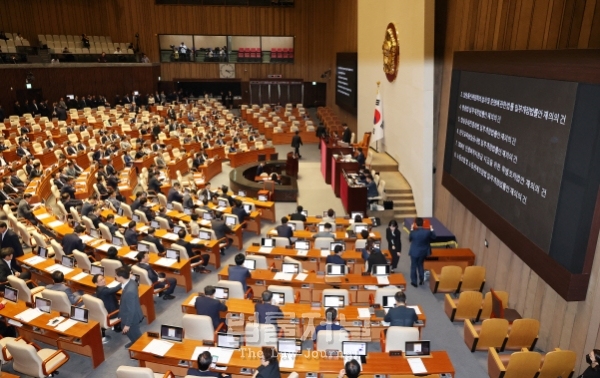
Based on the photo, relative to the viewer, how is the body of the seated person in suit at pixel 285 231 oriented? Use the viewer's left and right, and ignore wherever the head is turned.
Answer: facing away from the viewer

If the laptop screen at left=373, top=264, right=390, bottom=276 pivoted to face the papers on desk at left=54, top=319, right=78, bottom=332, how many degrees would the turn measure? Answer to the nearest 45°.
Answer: approximately 45° to its right

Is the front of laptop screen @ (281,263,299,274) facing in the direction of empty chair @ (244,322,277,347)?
yes

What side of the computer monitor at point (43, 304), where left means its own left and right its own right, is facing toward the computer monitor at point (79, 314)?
left

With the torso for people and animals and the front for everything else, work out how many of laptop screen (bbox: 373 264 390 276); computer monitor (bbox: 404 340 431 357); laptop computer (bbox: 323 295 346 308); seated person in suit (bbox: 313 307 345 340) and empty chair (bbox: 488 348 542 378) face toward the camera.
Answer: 3

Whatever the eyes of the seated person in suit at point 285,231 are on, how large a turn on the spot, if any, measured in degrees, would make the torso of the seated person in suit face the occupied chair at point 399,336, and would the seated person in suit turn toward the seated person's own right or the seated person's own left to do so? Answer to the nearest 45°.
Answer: approximately 180°

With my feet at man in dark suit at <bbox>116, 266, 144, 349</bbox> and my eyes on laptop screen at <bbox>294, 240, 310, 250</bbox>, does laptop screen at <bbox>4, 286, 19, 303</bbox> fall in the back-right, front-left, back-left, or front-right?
back-left

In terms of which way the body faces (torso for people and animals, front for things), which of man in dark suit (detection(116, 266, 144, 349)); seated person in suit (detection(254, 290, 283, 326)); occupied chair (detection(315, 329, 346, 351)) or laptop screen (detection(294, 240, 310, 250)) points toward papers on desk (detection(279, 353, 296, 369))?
the laptop screen

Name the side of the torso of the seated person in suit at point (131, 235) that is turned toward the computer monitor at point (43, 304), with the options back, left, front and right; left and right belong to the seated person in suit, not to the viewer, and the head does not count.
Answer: back

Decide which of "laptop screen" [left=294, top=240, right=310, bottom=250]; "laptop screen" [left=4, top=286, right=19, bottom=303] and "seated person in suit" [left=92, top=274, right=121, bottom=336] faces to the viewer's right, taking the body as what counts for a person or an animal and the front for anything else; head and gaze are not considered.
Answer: the seated person in suit

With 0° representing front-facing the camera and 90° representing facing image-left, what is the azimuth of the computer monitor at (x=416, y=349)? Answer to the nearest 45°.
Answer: approximately 0°

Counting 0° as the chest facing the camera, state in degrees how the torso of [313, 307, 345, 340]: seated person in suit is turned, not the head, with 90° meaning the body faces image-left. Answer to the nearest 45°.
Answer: approximately 180°

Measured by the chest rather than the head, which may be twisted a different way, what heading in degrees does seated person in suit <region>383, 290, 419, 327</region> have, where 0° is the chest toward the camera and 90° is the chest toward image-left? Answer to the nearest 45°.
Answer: approximately 180°

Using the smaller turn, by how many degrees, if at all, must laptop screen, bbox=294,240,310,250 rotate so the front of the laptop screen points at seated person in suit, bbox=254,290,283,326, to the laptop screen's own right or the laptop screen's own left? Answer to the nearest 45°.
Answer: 0° — it already faces them

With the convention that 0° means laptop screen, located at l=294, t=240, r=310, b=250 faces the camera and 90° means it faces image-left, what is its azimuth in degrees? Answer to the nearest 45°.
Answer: approximately 0°
